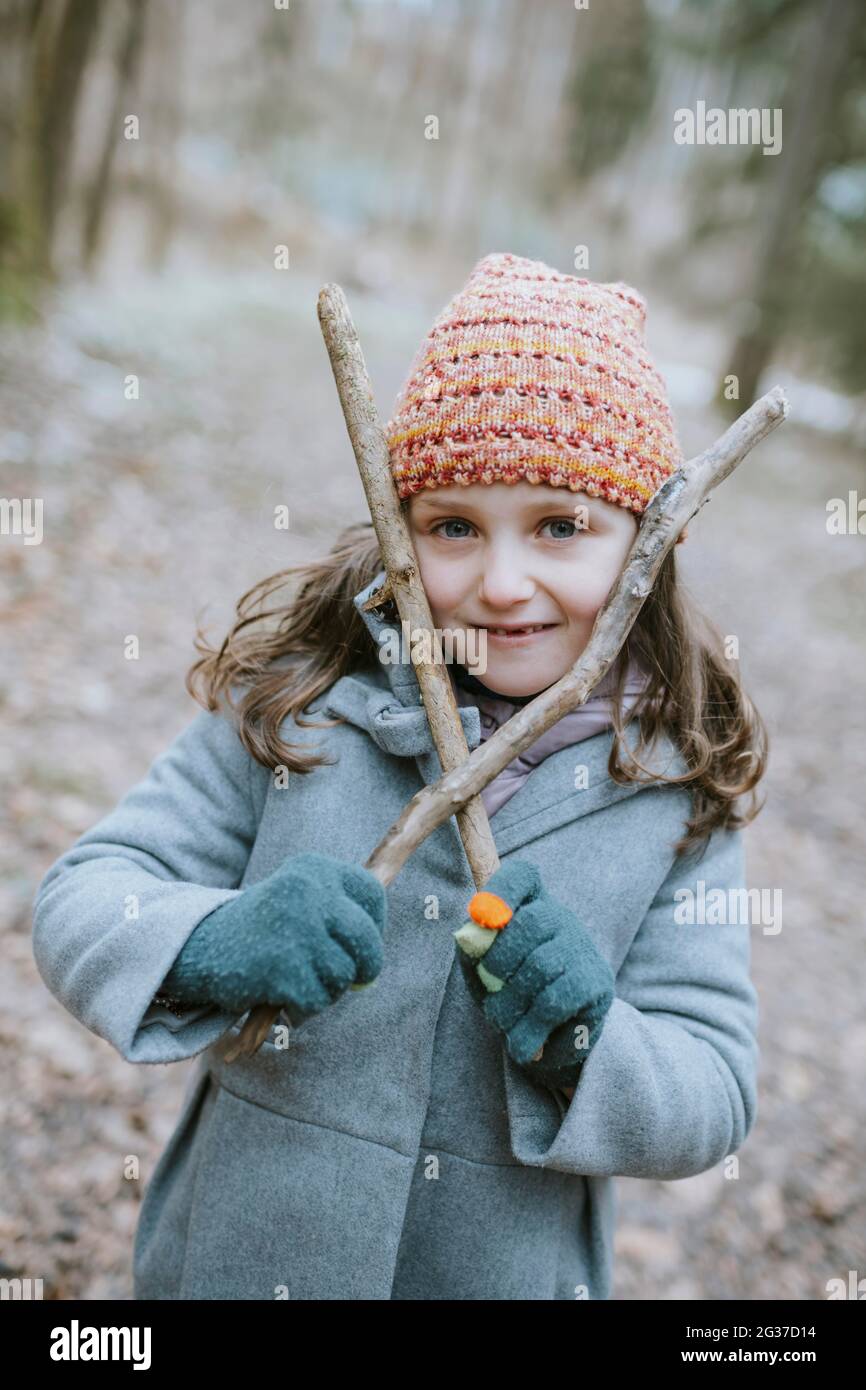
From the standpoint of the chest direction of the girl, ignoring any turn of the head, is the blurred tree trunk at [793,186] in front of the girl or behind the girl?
behind

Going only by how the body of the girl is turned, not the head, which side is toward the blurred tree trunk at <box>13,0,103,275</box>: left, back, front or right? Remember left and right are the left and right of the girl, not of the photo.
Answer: back

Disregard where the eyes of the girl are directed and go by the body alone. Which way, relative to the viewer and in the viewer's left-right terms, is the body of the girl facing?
facing the viewer

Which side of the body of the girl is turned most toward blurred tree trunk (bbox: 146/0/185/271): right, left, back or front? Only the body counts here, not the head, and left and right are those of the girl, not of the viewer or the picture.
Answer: back

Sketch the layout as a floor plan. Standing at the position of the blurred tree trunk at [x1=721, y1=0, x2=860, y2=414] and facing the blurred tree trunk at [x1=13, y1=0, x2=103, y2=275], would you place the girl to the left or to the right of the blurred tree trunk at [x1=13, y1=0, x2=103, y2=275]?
left

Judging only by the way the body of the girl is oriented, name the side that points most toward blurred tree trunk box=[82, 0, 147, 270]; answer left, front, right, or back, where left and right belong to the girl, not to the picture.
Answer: back
